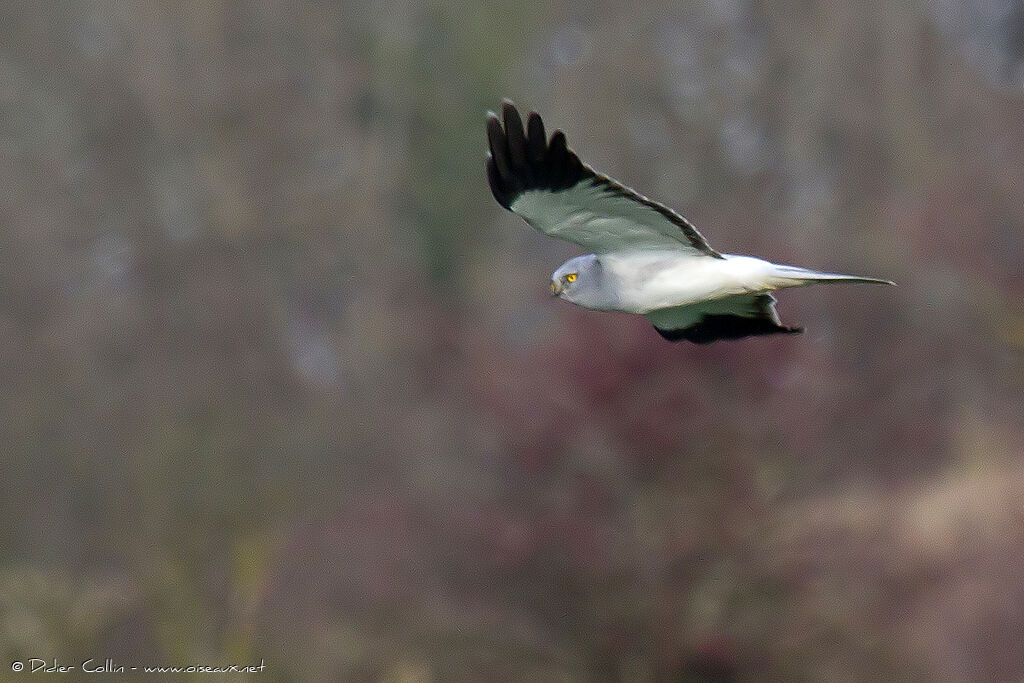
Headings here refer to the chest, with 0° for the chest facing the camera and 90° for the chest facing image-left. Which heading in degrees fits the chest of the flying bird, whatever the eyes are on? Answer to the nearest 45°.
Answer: approximately 90°
